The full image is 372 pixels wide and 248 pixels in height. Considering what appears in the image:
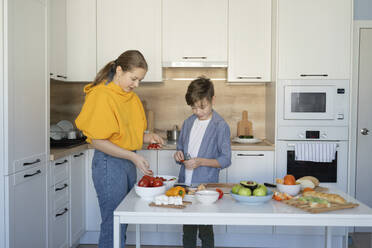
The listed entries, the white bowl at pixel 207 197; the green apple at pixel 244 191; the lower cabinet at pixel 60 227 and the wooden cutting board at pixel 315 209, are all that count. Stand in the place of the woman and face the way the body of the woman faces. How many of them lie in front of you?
3

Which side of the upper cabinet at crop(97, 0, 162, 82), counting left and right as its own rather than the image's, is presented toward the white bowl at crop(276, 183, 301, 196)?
front

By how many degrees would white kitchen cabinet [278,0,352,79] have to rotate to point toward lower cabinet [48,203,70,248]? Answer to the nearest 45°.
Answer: approximately 45° to its right

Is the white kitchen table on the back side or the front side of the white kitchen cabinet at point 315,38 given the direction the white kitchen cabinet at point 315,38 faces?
on the front side

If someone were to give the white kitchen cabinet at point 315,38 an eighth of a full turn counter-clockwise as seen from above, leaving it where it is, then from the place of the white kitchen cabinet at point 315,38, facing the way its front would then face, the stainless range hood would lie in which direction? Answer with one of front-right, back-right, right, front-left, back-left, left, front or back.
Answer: back-right

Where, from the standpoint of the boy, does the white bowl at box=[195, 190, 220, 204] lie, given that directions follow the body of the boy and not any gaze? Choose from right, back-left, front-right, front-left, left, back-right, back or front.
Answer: front-left

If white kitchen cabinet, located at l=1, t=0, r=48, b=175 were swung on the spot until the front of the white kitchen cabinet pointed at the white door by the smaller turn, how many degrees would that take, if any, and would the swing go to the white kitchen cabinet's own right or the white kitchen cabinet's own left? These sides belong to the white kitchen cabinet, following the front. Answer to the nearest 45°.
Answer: approximately 45° to the white kitchen cabinet's own left
